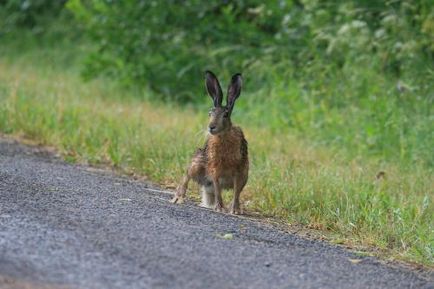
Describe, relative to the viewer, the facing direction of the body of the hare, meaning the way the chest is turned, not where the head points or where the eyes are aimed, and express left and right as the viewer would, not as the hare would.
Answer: facing the viewer
